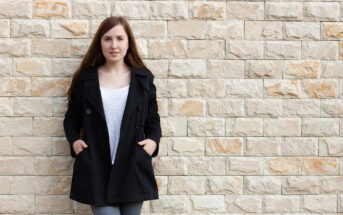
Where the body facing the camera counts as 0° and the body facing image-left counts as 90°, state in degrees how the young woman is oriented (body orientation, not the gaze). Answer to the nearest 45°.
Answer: approximately 0°
